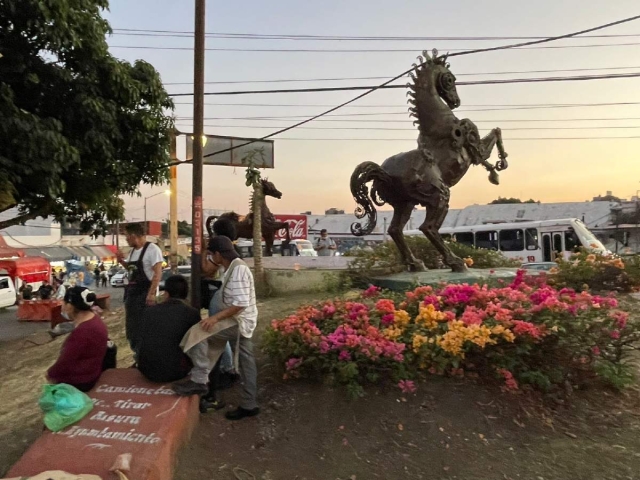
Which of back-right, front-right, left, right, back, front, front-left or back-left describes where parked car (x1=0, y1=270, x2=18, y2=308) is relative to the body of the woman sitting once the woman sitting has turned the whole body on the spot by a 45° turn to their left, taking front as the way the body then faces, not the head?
right

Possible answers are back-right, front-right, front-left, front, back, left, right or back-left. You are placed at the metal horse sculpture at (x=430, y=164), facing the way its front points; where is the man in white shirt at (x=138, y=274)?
back-right

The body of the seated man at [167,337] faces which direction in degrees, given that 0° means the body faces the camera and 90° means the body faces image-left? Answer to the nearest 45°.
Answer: approximately 180°

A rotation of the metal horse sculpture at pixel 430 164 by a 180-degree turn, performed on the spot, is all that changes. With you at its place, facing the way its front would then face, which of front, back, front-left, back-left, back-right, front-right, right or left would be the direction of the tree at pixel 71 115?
front

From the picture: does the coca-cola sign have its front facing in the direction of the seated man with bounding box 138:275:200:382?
yes

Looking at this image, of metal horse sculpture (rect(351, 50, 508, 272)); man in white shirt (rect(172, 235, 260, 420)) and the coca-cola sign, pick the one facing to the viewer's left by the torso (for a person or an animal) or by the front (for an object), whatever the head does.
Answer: the man in white shirt

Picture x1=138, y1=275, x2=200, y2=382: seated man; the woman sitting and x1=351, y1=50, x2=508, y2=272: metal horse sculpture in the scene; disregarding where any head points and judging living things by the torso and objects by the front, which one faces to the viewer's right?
the metal horse sculpture

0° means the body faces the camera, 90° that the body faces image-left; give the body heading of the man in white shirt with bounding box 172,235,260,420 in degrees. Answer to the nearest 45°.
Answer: approximately 90°

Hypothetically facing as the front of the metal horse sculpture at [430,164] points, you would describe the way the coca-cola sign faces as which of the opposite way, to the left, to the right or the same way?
to the right

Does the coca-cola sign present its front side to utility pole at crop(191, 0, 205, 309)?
yes

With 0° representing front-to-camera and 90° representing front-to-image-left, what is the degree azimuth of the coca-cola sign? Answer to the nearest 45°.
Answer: approximately 0°

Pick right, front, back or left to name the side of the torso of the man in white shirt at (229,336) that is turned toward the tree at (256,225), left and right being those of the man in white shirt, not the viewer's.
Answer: right

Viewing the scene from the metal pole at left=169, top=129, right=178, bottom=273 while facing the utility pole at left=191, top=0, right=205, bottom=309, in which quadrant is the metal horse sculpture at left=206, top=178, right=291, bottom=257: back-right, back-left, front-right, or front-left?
back-left

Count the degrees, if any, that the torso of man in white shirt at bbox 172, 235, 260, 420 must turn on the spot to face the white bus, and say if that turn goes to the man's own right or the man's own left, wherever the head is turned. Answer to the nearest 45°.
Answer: approximately 135° to the man's own right

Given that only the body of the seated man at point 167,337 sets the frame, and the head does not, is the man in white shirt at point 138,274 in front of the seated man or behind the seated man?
in front
